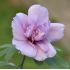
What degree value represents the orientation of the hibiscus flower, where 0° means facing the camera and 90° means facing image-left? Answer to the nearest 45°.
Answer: approximately 0°
